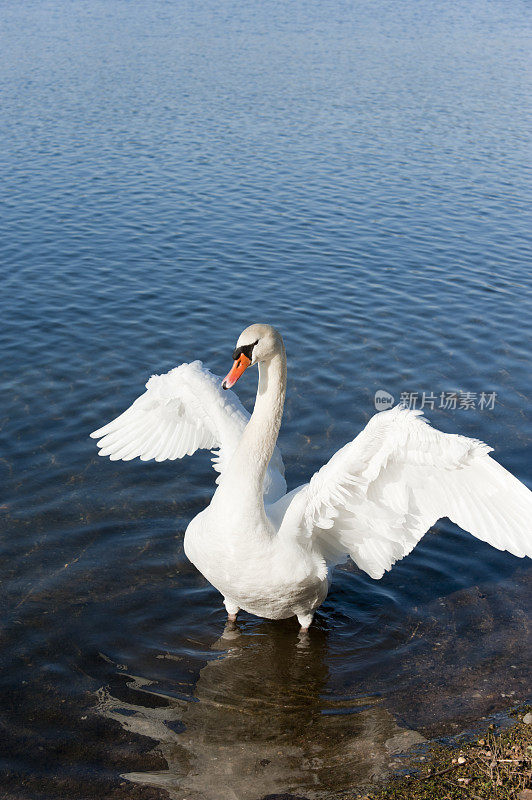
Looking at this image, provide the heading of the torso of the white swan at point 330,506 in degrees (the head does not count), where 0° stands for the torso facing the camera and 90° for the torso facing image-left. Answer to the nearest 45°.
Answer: approximately 45°
